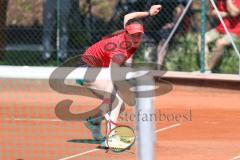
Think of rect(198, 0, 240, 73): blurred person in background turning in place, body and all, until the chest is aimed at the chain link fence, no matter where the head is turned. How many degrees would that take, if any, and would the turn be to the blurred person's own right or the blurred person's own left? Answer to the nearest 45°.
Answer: approximately 45° to the blurred person's own right

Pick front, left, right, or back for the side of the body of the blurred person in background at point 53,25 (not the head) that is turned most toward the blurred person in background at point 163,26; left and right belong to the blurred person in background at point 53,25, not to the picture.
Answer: left

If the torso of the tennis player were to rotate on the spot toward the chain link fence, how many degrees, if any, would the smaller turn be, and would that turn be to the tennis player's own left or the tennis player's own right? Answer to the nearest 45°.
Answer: approximately 135° to the tennis player's own left

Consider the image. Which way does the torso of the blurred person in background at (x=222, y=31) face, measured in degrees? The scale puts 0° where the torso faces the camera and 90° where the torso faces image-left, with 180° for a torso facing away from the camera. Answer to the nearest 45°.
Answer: approximately 45°

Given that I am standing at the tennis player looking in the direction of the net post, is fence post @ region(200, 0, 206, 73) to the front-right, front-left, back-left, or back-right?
back-left

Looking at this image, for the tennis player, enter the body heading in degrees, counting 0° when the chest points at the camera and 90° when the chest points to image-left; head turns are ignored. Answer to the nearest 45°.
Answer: approximately 315°
